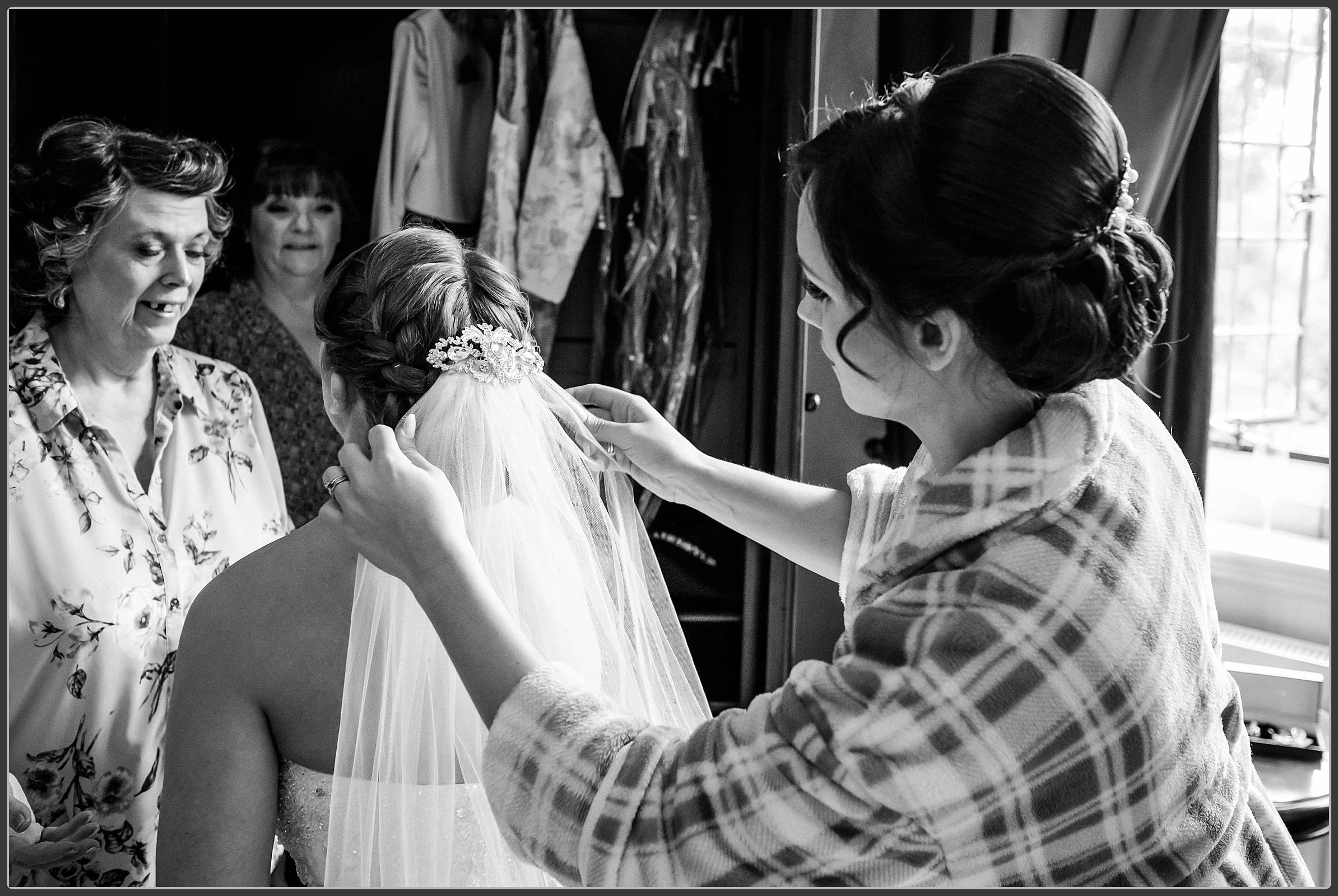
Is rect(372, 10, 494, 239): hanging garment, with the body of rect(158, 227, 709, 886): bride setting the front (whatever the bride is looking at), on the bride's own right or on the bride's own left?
on the bride's own right

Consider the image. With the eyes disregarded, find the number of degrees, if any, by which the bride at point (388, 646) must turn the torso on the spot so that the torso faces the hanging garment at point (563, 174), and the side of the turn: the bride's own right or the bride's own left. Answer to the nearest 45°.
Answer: approximately 45° to the bride's own right

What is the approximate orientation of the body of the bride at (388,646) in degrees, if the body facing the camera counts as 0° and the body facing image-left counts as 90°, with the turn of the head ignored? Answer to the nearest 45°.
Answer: approximately 135°

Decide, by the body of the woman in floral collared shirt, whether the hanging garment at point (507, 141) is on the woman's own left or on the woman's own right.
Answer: on the woman's own left

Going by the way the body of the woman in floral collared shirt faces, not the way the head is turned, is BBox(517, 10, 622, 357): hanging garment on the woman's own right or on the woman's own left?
on the woman's own left

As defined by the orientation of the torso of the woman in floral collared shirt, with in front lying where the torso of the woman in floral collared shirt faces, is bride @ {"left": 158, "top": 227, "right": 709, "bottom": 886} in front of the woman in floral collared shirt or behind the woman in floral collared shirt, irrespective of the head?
in front

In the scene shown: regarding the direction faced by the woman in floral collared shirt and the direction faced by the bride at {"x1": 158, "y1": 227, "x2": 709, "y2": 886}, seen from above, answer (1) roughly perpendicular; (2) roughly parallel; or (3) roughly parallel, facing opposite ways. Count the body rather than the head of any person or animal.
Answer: roughly parallel, facing opposite ways

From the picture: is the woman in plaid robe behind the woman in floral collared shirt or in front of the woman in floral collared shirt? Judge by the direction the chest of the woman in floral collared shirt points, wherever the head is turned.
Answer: in front

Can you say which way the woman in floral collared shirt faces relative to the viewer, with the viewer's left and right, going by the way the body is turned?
facing the viewer and to the right of the viewer
